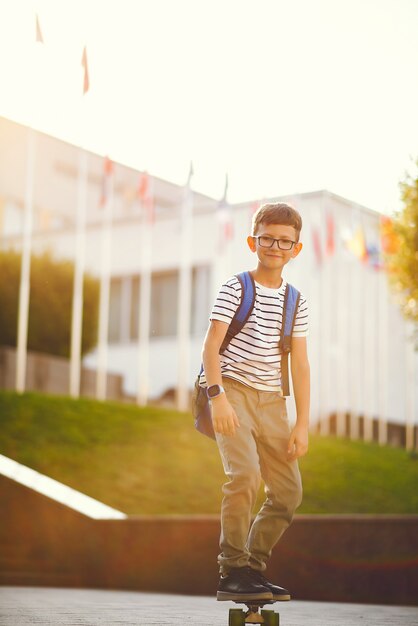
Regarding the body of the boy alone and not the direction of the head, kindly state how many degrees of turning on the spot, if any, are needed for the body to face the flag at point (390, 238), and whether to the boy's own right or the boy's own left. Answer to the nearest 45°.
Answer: approximately 135° to the boy's own left

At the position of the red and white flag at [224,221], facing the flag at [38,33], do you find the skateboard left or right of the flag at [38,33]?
left

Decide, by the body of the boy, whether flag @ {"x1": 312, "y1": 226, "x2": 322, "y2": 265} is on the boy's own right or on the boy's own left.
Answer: on the boy's own left

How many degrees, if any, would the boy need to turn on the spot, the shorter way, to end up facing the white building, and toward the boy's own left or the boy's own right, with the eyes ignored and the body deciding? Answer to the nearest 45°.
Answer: approximately 135° to the boy's own left

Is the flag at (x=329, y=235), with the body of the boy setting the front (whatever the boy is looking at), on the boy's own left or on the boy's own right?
on the boy's own left

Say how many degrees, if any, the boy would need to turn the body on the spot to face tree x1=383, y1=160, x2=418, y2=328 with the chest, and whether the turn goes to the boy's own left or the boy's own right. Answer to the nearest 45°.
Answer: approximately 135° to the boy's own left

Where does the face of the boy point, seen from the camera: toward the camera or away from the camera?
toward the camera

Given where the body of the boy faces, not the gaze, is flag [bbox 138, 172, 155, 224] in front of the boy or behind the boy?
behind

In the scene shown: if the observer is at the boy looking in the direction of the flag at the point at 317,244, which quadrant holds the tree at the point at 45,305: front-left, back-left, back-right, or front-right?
front-left
